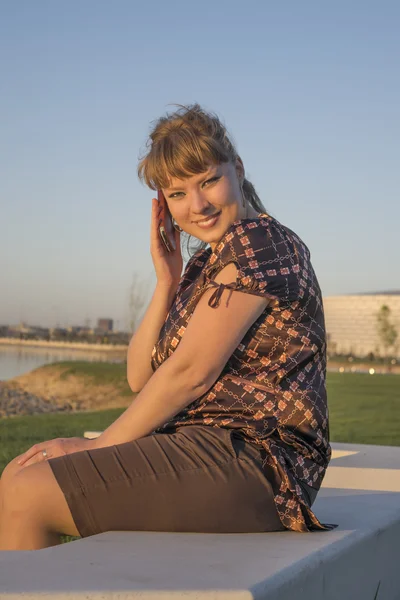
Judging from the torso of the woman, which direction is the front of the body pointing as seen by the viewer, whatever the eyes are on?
to the viewer's left
